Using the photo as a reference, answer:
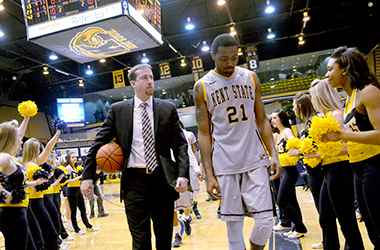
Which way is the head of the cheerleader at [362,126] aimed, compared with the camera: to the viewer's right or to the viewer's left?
to the viewer's left

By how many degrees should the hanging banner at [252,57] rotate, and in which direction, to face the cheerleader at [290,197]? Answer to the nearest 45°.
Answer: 0° — it already faces them

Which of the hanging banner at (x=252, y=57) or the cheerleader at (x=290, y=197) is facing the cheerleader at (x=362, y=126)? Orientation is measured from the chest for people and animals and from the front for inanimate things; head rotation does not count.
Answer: the hanging banner

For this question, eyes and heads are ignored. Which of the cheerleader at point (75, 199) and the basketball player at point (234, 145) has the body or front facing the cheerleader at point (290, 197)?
the cheerleader at point (75, 199)

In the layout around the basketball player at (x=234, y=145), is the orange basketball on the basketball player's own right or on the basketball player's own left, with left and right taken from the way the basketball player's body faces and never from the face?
on the basketball player's own right

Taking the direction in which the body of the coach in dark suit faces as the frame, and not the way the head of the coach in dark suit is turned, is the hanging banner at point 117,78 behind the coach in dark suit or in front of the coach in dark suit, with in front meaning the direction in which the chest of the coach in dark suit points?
behind

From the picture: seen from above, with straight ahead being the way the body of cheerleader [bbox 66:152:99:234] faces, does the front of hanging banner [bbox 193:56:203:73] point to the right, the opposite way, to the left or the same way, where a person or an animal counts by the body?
to the right

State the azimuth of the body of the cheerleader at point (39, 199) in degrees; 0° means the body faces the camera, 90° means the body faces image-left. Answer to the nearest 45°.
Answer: approximately 270°

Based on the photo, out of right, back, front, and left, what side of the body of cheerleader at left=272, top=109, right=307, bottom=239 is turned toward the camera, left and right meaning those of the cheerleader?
left
